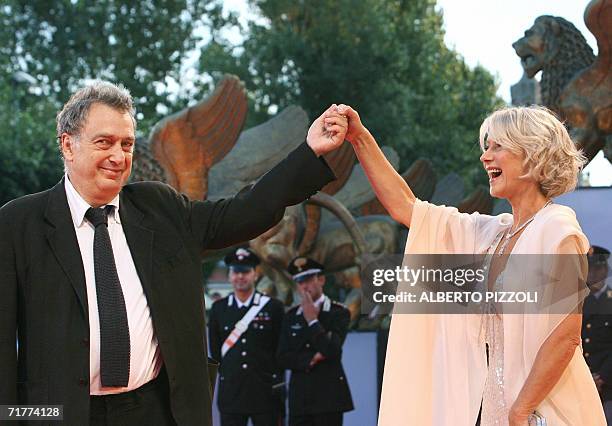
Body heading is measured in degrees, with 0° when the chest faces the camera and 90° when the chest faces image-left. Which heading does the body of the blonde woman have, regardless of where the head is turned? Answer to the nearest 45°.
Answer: approximately 45°

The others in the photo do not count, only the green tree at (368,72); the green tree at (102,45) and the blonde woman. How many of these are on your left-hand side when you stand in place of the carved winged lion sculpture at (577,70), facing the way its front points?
1

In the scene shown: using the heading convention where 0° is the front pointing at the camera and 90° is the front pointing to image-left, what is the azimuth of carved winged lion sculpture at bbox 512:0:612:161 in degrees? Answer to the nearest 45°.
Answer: approximately 90°

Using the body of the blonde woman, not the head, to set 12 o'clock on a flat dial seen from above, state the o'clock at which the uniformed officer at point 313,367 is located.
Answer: The uniformed officer is roughly at 4 o'clock from the blonde woman.

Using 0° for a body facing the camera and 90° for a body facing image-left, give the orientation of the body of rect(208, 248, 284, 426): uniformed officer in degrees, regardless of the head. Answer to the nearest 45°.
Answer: approximately 0°

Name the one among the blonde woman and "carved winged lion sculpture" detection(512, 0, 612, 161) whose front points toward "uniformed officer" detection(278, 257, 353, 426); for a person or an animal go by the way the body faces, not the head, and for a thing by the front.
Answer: the carved winged lion sculpture

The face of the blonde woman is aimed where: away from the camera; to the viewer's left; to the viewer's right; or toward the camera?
to the viewer's left

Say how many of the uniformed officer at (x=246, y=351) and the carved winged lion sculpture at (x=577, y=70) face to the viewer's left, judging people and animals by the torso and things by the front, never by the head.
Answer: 1

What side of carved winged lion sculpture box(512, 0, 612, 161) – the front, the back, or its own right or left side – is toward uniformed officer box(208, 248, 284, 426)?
front

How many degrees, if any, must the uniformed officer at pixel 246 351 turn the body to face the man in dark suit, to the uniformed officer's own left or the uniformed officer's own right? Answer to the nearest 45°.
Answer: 0° — they already face them

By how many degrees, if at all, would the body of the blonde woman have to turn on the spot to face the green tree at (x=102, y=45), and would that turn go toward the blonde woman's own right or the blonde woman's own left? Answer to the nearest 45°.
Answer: approximately 90° to the blonde woman's own right
